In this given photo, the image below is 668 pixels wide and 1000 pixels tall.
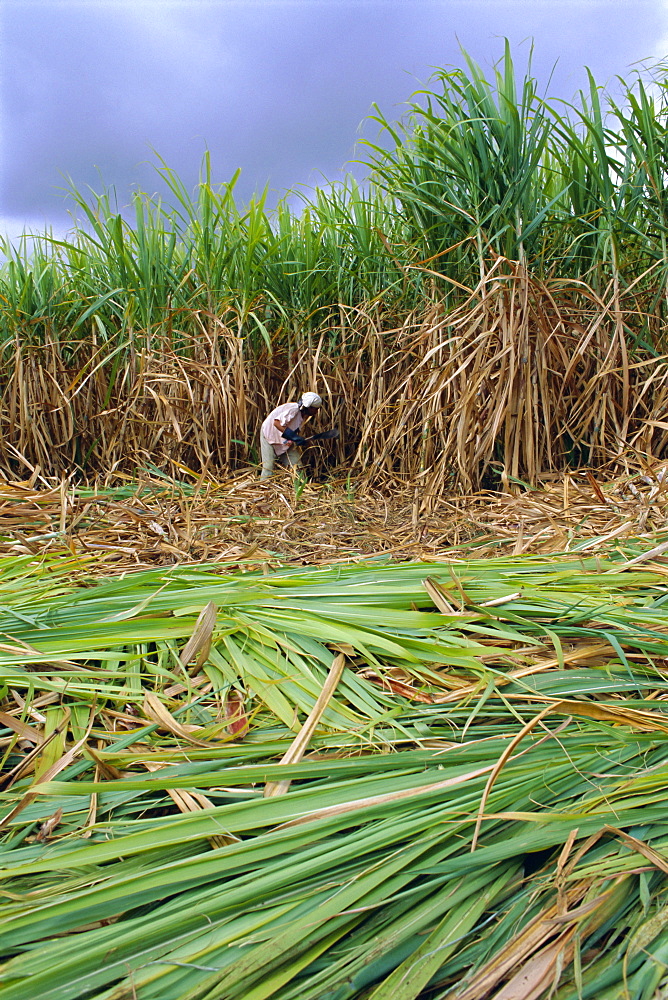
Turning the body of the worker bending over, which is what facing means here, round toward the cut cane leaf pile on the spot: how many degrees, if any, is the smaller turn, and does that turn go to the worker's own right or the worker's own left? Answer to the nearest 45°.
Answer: approximately 90° to the worker's own right

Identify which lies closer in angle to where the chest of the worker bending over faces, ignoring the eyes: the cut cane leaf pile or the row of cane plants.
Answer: the row of cane plants

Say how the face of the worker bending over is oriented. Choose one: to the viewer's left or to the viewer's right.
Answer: to the viewer's right

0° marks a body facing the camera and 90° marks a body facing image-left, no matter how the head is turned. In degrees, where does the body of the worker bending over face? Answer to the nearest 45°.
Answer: approximately 270°
